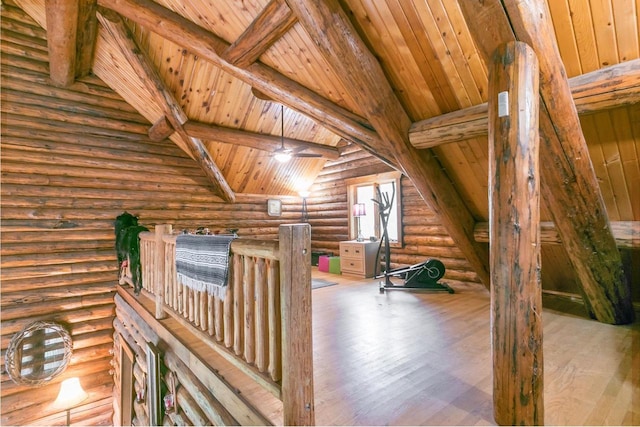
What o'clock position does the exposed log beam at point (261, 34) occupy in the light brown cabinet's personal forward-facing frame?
The exposed log beam is roughly at 11 o'clock from the light brown cabinet.

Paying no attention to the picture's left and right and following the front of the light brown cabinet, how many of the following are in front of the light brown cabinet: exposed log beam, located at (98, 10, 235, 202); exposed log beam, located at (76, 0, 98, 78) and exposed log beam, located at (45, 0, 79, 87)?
3

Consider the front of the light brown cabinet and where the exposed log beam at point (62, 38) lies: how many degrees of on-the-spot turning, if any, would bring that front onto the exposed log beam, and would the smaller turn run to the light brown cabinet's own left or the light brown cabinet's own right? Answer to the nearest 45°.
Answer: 0° — it already faces it

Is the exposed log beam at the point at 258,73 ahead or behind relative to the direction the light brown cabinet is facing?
ahead

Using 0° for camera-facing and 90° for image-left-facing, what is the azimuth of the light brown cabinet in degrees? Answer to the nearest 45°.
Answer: approximately 45°

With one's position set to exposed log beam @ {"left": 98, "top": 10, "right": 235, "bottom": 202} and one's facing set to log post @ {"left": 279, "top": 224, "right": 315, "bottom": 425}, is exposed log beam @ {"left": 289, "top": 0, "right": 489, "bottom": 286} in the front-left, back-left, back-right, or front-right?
front-left

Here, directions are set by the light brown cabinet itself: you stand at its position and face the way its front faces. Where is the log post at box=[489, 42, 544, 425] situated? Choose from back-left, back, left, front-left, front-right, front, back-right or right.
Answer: front-left

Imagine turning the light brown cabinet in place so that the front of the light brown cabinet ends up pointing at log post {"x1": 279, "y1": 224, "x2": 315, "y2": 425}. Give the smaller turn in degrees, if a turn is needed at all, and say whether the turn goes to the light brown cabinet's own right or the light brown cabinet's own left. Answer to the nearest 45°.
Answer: approximately 45° to the light brown cabinet's own left

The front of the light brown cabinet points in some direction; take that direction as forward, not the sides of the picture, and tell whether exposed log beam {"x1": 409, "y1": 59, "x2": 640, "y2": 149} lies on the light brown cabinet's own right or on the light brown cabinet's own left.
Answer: on the light brown cabinet's own left

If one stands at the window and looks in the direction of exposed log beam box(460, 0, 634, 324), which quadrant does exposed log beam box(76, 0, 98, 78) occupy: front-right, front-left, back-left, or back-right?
front-right

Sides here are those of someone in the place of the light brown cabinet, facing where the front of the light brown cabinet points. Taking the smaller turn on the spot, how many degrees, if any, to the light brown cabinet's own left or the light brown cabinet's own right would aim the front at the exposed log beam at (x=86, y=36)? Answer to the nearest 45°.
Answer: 0° — it already faces it
